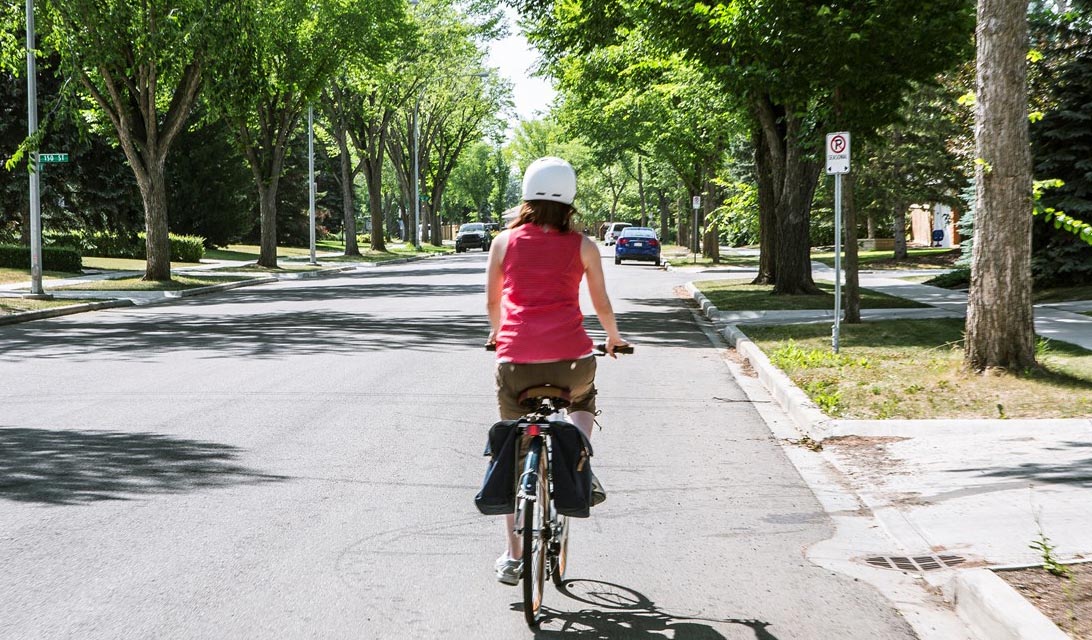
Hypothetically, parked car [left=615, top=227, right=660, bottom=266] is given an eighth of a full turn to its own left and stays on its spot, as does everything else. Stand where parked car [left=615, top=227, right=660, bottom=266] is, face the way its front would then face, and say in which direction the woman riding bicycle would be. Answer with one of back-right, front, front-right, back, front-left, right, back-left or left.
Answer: back-left

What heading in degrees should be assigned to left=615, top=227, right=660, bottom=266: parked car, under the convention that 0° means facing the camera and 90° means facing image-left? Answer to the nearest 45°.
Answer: approximately 180°

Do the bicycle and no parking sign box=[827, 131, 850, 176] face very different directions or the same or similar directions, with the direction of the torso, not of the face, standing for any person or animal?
very different directions

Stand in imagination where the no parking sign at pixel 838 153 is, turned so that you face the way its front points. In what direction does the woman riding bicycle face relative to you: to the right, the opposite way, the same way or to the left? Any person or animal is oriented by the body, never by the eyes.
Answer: the opposite way

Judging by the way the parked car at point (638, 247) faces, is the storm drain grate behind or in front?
behind

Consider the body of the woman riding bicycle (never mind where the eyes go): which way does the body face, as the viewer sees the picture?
away from the camera

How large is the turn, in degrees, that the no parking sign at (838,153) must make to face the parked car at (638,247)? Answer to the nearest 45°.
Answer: approximately 180°

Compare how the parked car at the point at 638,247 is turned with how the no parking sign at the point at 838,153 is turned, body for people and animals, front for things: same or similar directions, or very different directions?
very different directions

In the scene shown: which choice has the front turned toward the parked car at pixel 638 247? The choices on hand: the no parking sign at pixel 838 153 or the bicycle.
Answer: the bicycle

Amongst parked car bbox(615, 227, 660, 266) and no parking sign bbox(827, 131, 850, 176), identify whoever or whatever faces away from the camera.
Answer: the parked car

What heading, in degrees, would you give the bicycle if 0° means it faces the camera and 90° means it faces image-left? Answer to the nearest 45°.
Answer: approximately 180°
